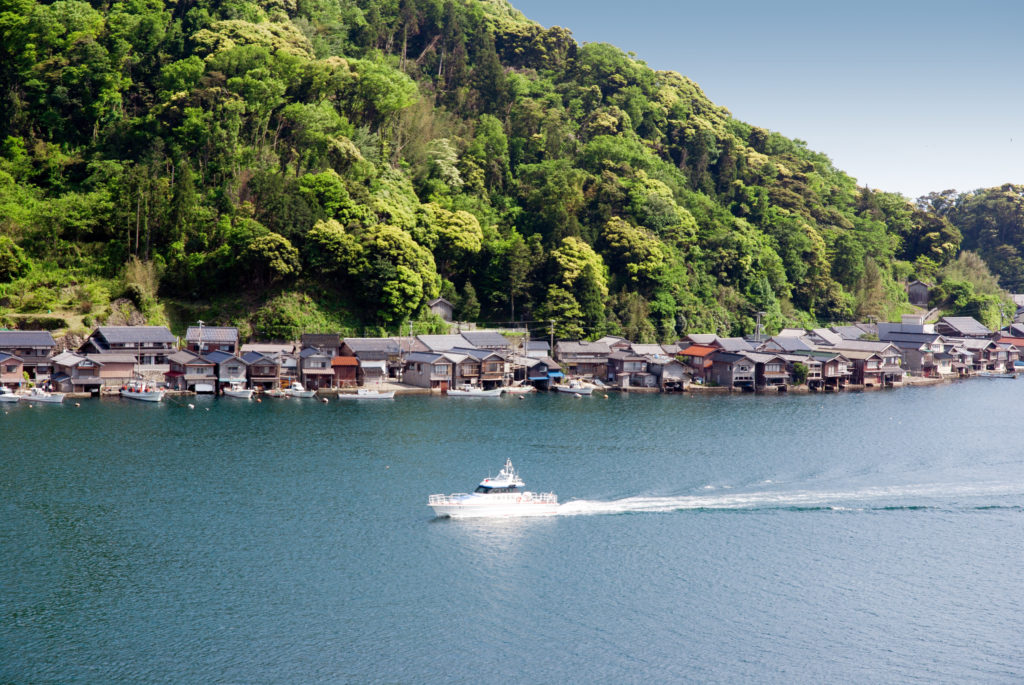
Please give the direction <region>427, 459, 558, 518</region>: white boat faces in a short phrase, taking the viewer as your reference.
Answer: facing to the left of the viewer
